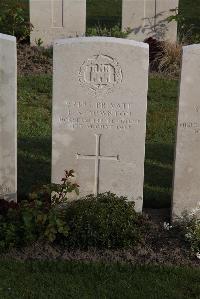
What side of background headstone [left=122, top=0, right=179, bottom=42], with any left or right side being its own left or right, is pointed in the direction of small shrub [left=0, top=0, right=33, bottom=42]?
right

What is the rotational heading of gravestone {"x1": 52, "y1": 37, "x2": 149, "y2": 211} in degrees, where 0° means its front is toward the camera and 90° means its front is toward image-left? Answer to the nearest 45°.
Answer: approximately 0°

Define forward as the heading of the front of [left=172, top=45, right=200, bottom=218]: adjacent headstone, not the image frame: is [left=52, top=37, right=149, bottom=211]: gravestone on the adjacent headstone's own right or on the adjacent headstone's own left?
on the adjacent headstone's own right

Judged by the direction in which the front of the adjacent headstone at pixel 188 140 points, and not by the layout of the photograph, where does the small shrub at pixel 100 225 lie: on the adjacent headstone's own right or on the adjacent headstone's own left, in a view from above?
on the adjacent headstone's own right

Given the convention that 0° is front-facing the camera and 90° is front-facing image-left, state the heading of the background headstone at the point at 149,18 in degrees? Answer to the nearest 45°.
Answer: approximately 0°

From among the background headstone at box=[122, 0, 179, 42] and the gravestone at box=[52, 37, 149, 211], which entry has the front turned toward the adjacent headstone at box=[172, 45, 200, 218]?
the background headstone at box=[122, 0, 179, 42]

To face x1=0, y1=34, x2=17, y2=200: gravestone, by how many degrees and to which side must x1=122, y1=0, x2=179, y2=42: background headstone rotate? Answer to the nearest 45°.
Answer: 0° — it already faces it

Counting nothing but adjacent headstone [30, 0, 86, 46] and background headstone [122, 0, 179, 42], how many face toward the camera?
2

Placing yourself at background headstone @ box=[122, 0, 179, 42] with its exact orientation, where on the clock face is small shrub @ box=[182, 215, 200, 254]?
The small shrub is roughly at 12 o'clock from the background headstone.
